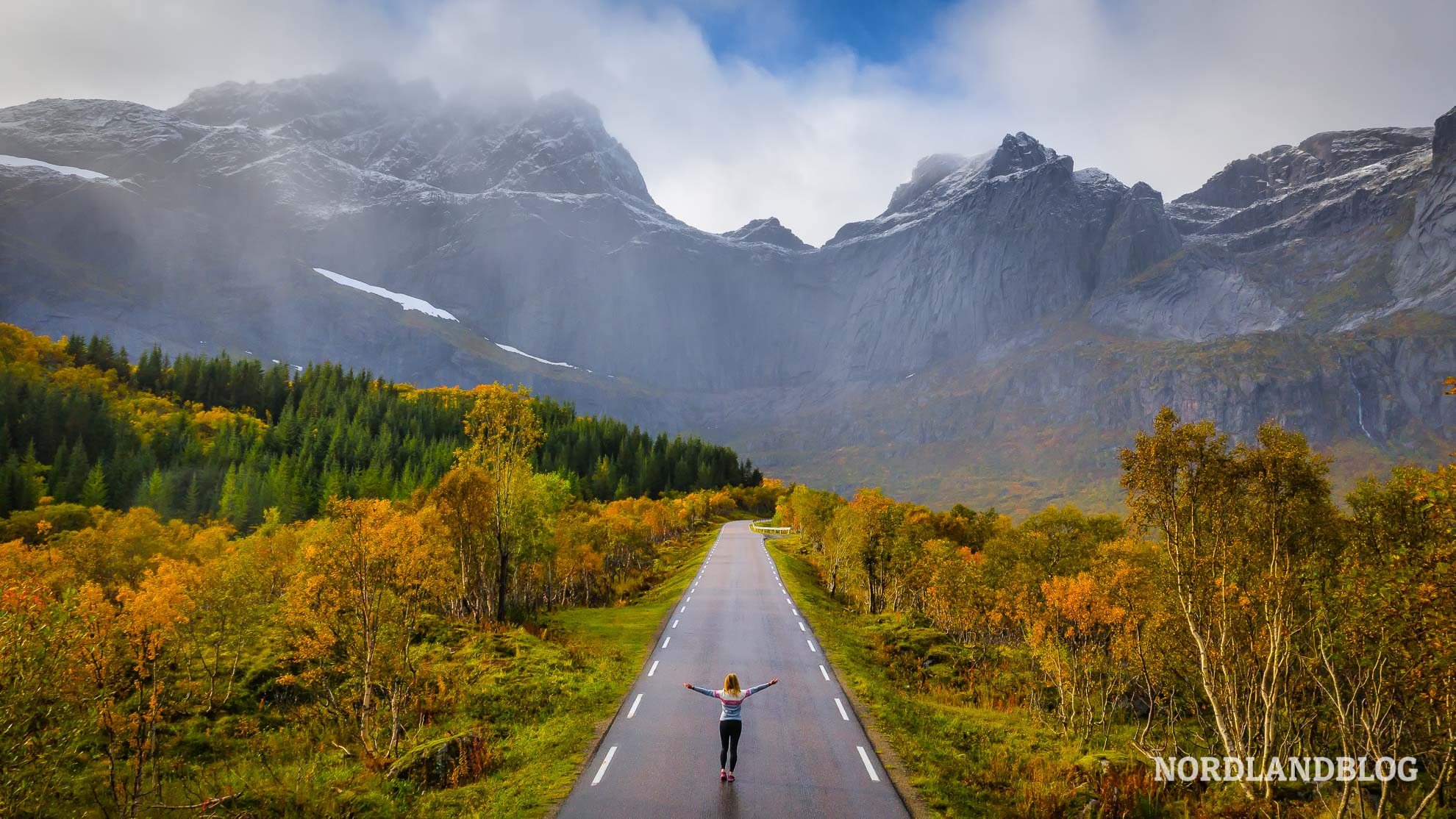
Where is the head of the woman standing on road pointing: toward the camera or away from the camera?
away from the camera

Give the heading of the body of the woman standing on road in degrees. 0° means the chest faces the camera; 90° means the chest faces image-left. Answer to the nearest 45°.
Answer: approximately 180°
